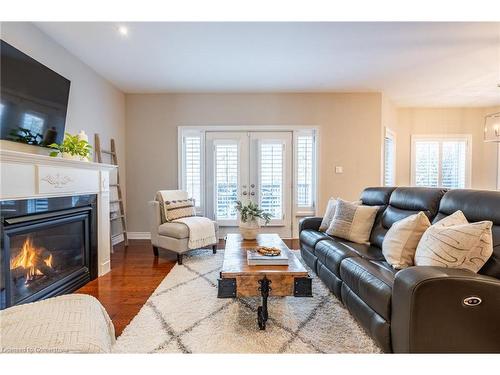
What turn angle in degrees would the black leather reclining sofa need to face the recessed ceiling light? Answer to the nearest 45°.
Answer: approximately 45° to its right

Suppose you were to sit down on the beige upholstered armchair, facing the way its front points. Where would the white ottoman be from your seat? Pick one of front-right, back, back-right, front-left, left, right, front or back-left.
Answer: front-right

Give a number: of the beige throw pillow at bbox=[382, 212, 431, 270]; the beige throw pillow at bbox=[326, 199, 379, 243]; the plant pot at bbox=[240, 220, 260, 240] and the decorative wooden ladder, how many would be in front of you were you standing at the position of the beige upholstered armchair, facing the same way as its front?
3

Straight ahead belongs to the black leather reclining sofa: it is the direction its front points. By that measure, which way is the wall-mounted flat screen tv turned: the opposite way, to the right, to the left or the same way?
the opposite way

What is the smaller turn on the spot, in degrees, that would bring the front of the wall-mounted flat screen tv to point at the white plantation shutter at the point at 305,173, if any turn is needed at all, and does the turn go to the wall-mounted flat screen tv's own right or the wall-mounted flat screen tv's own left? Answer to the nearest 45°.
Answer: approximately 45° to the wall-mounted flat screen tv's own left

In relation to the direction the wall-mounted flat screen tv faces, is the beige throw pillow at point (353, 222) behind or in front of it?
in front

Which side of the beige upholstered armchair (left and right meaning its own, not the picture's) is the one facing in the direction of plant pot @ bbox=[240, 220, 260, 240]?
front

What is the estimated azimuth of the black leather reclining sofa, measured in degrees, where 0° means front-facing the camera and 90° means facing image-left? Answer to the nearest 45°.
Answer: approximately 45°

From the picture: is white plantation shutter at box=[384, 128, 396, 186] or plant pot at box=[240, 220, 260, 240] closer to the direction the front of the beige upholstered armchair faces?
the plant pot

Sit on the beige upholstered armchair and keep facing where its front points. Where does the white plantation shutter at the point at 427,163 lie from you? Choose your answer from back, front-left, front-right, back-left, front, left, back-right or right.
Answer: front-left

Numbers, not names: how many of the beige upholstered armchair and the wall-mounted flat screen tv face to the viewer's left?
0

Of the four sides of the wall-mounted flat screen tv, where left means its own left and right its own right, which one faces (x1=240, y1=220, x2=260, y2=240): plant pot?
front

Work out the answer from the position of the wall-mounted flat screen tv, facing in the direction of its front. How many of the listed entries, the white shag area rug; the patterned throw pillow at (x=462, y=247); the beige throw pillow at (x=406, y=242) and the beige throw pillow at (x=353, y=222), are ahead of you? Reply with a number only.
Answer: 4

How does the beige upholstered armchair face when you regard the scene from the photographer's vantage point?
facing the viewer and to the right of the viewer

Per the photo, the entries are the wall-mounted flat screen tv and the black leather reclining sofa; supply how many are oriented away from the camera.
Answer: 0
